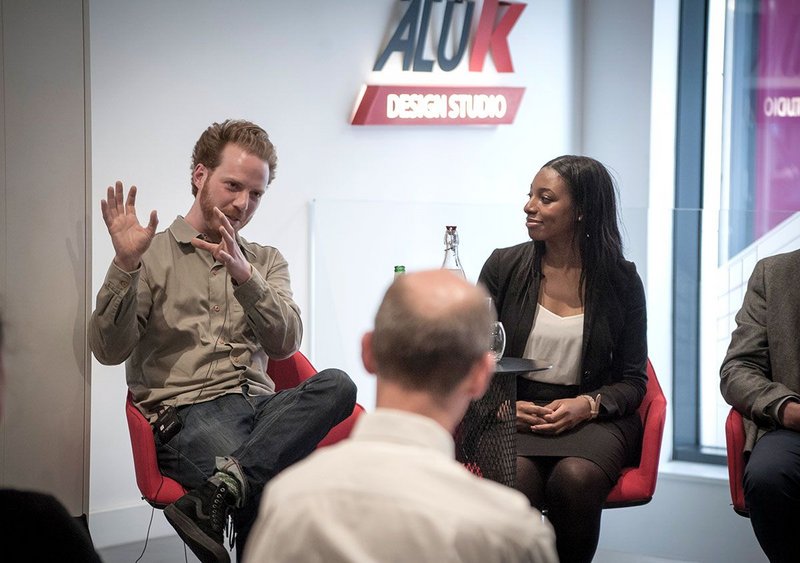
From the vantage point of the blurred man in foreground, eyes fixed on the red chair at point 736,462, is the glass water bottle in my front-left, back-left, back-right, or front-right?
front-left

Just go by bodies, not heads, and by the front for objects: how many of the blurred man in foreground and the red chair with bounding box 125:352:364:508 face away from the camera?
1

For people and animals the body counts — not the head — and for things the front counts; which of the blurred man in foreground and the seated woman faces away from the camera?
the blurred man in foreground

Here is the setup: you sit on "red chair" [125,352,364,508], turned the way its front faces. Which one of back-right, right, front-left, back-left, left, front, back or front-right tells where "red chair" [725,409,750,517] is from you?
front-left

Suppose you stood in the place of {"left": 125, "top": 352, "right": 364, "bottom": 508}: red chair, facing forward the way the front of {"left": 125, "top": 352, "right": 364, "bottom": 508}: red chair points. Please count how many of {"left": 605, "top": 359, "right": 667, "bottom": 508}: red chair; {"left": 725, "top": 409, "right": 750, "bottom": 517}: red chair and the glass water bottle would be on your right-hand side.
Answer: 0

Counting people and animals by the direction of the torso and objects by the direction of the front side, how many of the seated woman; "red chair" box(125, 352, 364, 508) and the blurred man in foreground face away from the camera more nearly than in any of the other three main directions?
1

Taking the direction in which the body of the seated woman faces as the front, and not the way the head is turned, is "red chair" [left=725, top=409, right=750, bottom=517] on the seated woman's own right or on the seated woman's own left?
on the seated woman's own left

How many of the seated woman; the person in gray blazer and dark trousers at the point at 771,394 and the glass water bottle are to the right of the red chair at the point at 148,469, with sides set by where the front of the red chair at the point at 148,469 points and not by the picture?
0

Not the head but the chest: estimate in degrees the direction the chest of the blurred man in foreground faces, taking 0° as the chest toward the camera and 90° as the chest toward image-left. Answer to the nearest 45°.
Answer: approximately 180°

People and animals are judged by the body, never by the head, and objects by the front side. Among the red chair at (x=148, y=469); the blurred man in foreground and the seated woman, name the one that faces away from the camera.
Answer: the blurred man in foreground

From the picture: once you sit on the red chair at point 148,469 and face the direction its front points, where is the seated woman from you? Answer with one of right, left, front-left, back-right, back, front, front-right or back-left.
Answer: front-left

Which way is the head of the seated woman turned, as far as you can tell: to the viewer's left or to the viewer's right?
to the viewer's left

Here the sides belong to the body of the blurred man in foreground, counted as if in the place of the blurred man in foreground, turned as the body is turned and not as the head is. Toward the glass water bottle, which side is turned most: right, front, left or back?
front

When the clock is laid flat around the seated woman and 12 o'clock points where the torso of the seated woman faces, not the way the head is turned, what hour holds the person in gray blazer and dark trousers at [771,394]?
The person in gray blazer and dark trousers is roughly at 8 o'clock from the seated woman.

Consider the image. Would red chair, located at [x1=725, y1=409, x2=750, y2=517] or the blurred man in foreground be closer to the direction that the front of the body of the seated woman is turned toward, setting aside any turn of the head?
the blurred man in foreground

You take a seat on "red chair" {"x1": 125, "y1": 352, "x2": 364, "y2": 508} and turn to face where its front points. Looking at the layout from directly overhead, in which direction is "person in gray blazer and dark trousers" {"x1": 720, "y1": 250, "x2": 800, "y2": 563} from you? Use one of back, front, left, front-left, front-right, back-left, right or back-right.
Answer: front-left
